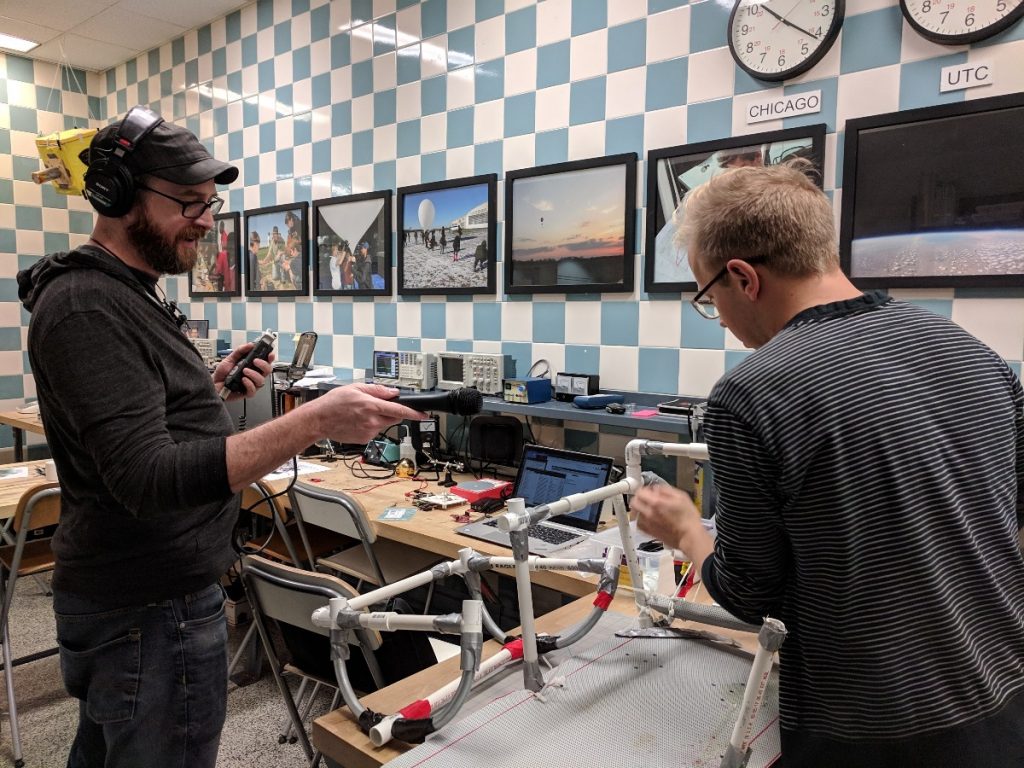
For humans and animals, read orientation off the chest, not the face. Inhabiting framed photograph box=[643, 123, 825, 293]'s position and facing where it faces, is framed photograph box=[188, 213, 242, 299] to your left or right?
on your right

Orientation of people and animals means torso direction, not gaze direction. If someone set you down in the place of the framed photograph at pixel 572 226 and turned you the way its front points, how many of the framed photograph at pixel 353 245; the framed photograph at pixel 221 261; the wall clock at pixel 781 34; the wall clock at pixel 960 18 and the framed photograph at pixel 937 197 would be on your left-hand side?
3

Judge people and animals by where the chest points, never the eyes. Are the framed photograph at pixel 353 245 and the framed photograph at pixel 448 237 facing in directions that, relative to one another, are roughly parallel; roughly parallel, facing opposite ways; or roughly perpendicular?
roughly parallel

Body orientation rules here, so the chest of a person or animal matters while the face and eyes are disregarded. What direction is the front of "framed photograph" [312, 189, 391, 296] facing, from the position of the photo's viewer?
facing the viewer and to the left of the viewer

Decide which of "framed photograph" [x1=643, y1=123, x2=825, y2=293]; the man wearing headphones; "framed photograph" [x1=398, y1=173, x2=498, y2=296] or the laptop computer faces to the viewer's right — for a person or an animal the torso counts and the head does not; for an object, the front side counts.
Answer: the man wearing headphones

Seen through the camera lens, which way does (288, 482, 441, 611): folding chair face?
facing away from the viewer and to the right of the viewer

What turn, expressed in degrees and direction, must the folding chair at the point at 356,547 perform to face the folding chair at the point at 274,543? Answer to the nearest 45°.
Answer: approximately 90° to its left

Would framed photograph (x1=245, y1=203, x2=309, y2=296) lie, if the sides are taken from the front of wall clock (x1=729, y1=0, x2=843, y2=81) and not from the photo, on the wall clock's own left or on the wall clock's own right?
on the wall clock's own right

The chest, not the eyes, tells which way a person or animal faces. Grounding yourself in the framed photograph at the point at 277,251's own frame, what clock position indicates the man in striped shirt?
The man in striped shirt is roughly at 10 o'clock from the framed photograph.

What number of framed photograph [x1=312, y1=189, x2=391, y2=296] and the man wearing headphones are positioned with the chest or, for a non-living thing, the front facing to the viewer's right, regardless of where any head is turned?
1

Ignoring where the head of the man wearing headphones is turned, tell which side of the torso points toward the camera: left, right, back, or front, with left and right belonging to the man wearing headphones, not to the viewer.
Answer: right

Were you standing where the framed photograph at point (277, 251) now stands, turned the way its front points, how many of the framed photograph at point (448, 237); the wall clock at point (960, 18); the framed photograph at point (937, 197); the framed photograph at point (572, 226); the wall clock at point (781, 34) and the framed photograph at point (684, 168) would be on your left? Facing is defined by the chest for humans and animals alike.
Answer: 6

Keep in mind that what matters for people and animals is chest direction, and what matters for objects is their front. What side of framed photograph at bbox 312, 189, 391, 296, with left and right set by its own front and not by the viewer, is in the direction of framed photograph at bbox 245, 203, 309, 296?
right

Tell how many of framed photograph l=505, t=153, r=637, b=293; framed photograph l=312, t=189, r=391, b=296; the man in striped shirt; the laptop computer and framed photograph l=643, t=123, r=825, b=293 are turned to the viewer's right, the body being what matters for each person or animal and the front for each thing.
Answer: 0

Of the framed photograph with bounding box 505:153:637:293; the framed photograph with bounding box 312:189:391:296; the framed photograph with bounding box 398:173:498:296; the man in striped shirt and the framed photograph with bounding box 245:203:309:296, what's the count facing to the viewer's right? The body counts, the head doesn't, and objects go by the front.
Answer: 0

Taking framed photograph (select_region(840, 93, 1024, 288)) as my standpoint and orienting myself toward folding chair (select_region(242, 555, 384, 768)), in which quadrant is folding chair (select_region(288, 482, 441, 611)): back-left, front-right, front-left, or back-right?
front-right

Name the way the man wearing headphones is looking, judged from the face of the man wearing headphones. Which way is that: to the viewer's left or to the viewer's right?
to the viewer's right

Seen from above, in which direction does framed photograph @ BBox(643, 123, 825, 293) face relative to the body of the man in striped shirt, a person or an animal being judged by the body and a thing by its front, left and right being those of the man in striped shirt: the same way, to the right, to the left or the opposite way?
to the left
